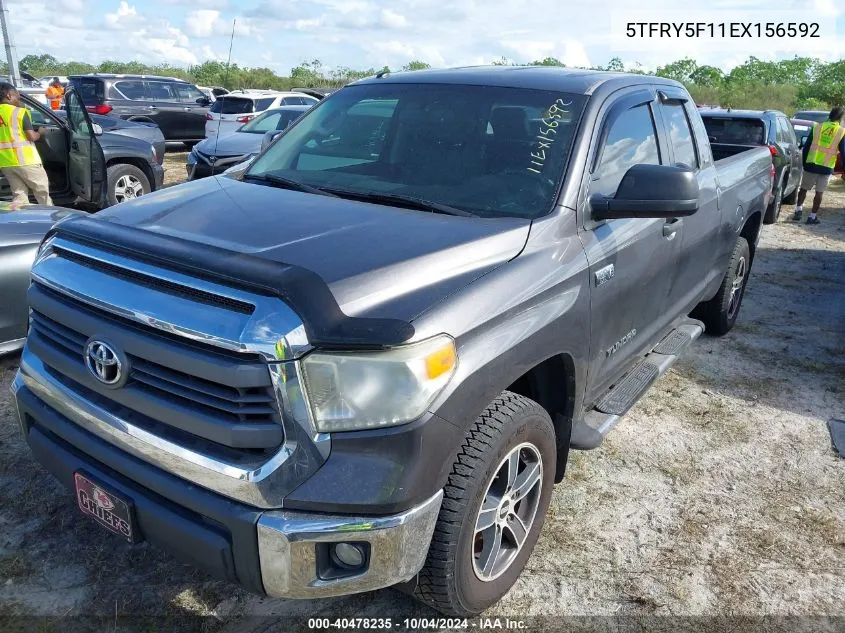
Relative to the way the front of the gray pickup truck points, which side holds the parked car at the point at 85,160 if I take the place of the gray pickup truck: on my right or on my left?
on my right

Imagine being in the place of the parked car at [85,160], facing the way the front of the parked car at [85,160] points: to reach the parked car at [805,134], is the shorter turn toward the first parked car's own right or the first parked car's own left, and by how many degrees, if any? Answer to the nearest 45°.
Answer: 0° — it already faces it

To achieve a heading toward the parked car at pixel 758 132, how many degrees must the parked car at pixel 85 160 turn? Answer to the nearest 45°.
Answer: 0° — it already faces it

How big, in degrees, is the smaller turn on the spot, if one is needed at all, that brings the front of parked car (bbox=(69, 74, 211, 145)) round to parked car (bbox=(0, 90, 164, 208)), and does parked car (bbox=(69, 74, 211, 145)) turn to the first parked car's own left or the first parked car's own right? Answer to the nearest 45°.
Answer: approximately 135° to the first parked car's own right

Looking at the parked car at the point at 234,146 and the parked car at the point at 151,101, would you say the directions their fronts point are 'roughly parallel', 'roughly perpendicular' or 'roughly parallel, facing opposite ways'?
roughly parallel, facing opposite ways

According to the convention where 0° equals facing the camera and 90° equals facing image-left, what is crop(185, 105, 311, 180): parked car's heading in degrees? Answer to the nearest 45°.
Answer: approximately 45°

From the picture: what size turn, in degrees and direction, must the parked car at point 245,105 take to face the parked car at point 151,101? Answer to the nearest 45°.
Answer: approximately 135° to its left

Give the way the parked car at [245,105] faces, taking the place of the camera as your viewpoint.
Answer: facing away from the viewer and to the right of the viewer

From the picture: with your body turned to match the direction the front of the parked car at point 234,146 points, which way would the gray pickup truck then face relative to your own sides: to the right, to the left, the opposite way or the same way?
the same way

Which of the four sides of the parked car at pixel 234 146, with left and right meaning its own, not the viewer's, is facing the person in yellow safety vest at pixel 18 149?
front

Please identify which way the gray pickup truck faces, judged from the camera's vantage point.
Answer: facing the viewer and to the left of the viewer

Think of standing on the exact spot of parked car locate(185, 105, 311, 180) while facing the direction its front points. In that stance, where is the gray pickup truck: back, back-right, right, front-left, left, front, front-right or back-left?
front-left

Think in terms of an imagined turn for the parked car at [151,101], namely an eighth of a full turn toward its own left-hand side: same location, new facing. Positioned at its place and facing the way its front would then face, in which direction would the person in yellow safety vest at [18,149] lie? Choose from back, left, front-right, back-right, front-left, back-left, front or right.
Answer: back

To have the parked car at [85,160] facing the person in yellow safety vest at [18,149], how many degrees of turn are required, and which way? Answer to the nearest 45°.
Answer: approximately 135° to its right

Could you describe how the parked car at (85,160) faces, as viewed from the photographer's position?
facing to the right of the viewer

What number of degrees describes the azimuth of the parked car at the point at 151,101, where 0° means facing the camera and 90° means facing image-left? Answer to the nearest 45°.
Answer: approximately 225°

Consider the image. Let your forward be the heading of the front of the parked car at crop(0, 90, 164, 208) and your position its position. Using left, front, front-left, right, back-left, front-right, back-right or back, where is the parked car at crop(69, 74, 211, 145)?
left
